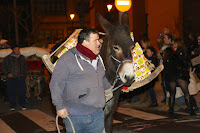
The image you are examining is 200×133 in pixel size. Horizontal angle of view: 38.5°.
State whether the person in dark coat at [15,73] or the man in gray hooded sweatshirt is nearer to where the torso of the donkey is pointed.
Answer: the man in gray hooded sweatshirt

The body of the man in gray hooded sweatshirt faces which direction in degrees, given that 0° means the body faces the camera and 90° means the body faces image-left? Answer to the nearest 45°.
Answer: approximately 315°

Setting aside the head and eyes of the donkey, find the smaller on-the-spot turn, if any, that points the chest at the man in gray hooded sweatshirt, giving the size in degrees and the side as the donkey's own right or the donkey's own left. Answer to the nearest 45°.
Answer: approximately 45° to the donkey's own right

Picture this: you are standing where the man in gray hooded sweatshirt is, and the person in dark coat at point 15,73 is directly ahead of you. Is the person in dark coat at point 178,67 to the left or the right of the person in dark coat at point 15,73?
right

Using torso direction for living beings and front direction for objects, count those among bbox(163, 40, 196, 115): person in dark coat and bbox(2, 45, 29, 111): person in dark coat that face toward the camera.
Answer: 1

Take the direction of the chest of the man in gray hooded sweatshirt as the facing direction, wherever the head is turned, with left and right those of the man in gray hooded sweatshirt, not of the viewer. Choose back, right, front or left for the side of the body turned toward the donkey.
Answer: left

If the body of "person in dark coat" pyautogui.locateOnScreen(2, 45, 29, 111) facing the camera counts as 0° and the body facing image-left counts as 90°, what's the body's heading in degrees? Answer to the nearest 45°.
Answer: approximately 0°
